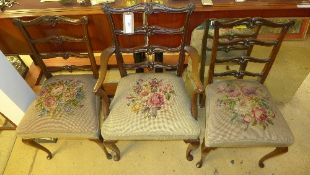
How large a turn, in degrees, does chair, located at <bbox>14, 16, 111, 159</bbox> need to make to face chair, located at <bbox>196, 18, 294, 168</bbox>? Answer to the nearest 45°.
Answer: approximately 45° to its left

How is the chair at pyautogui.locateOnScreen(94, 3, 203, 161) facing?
toward the camera

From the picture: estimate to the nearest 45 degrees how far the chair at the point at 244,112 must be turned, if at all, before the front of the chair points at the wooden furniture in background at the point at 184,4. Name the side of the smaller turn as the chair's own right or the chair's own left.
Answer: approximately 135° to the chair's own right

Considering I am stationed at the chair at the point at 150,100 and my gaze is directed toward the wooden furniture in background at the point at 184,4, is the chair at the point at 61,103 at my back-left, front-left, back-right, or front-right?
back-left

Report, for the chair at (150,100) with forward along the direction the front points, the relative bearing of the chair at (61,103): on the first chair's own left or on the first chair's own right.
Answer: on the first chair's own right

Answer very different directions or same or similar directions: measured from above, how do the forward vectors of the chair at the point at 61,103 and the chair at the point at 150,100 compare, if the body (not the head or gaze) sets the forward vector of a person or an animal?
same or similar directions

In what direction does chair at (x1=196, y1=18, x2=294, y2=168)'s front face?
toward the camera

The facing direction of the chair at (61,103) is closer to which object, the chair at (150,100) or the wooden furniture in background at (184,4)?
the chair

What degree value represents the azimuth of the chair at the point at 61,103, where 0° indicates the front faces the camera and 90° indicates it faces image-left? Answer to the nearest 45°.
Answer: approximately 0°

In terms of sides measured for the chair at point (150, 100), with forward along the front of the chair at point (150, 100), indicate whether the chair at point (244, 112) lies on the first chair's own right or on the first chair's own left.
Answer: on the first chair's own left

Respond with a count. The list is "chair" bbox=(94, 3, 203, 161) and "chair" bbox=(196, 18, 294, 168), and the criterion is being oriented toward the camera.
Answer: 2
